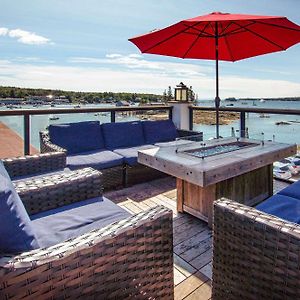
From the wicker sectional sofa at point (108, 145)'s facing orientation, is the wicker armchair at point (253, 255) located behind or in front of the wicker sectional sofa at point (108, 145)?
in front

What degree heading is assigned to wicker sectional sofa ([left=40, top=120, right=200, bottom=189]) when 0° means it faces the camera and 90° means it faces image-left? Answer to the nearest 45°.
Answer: approximately 315°

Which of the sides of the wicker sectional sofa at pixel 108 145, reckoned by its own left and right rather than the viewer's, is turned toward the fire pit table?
front

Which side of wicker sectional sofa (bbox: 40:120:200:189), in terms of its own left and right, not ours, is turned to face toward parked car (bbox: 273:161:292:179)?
left

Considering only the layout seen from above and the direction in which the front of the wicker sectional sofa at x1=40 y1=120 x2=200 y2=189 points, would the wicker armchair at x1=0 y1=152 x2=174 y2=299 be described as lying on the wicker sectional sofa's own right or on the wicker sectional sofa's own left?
on the wicker sectional sofa's own right

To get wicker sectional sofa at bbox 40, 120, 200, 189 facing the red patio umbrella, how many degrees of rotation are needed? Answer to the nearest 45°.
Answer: approximately 45° to its left

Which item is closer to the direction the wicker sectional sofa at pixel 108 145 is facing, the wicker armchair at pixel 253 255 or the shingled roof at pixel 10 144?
the wicker armchair
